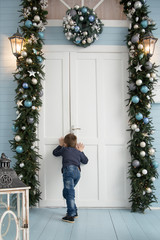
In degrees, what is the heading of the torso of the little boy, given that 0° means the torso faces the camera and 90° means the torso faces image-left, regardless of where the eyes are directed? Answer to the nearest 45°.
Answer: approximately 180°

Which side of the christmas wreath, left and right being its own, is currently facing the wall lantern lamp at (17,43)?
right

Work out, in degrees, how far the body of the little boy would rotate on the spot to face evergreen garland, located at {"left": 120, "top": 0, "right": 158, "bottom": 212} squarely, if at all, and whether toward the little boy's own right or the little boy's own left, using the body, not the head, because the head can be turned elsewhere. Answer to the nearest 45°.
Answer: approximately 90° to the little boy's own right

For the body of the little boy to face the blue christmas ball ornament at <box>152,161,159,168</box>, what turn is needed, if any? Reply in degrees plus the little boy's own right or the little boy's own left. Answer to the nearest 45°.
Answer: approximately 90° to the little boy's own right

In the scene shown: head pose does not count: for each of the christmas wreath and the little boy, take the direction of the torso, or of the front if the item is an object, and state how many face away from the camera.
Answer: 1

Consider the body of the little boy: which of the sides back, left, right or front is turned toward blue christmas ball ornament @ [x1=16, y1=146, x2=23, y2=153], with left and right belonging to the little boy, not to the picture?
left

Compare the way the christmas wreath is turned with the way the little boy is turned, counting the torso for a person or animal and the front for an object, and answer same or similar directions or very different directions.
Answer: very different directions
